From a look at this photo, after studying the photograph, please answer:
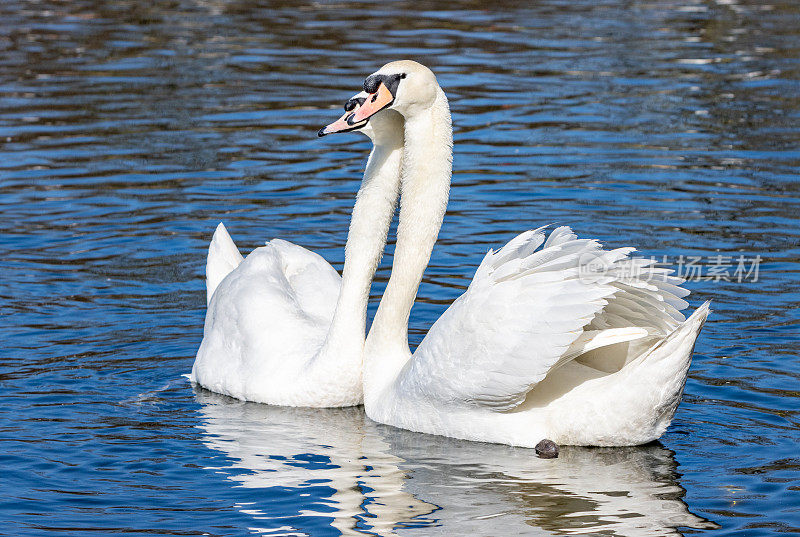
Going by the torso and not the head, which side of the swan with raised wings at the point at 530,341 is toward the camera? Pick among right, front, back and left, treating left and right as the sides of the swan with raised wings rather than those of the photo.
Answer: left

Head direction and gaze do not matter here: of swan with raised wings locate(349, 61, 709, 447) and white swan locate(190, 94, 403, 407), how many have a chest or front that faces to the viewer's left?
1

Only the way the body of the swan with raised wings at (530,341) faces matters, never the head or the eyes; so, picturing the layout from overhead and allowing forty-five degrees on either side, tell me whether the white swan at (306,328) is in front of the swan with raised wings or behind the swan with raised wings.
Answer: in front

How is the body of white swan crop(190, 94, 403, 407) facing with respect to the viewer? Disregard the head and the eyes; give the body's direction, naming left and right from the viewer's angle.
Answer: facing the viewer and to the right of the viewer

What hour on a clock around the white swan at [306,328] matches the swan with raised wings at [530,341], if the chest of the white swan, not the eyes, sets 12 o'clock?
The swan with raised wings is roughly at 12 o'clock from the white swan.
